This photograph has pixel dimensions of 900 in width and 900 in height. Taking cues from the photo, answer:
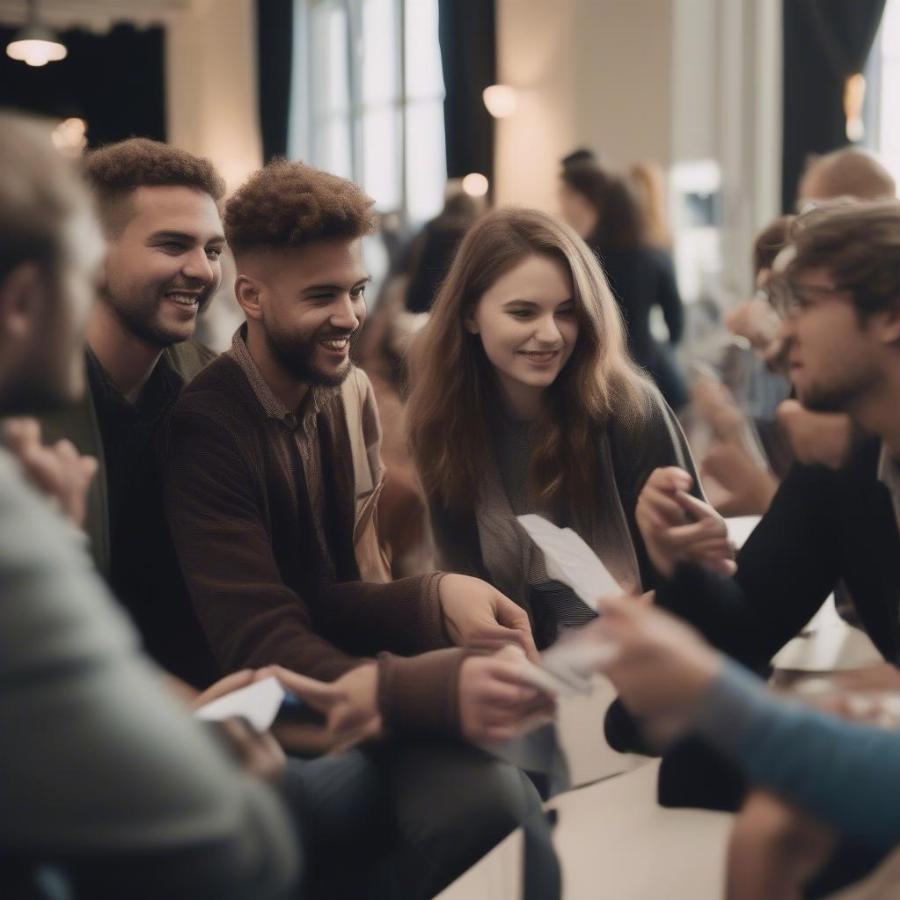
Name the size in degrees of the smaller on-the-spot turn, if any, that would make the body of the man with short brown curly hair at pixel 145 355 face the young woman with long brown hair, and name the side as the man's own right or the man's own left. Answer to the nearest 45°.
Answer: approximately 45° to the man's own left

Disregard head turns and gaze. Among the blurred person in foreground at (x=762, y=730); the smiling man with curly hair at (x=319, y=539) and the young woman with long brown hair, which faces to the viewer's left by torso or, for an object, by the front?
the blurred person in foreground

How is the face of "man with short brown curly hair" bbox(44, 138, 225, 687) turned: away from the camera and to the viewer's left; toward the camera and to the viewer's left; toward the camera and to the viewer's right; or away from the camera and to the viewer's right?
toward the camera and to the viewer's right

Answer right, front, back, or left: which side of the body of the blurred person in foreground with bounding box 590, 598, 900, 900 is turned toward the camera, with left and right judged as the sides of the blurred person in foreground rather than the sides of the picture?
left

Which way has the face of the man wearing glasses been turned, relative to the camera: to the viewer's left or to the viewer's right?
to the viewer's left

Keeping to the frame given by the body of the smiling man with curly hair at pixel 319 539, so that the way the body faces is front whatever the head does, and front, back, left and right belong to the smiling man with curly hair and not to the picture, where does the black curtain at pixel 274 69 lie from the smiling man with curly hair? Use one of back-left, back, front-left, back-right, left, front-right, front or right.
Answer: back-left

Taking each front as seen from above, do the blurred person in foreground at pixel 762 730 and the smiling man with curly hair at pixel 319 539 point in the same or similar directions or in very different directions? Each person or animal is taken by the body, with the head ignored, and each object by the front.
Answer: very different directions

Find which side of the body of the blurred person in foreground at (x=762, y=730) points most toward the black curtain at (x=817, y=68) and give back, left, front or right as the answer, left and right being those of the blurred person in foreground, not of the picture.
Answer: right

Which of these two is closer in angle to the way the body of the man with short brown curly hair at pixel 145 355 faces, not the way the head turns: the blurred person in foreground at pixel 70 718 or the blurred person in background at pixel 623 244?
the blurred person in foreground

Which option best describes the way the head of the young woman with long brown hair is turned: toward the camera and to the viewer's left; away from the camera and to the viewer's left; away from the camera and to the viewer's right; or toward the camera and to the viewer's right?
toward the camera and to the viewer's right

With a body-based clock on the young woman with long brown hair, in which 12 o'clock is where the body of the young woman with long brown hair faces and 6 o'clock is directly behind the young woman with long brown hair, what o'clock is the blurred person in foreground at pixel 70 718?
The blurred person in foreground is roughly at 2 o'clock from the young woman with long brown hair.

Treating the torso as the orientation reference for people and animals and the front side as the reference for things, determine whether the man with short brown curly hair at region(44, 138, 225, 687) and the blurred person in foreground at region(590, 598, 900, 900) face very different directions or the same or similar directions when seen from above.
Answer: very different directions

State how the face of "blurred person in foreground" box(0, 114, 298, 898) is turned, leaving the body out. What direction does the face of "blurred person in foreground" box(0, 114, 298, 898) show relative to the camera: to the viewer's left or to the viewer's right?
to the viewer's right

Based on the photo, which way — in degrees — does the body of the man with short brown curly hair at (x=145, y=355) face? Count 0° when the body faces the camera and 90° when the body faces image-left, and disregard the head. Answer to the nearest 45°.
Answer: approximately 315°
